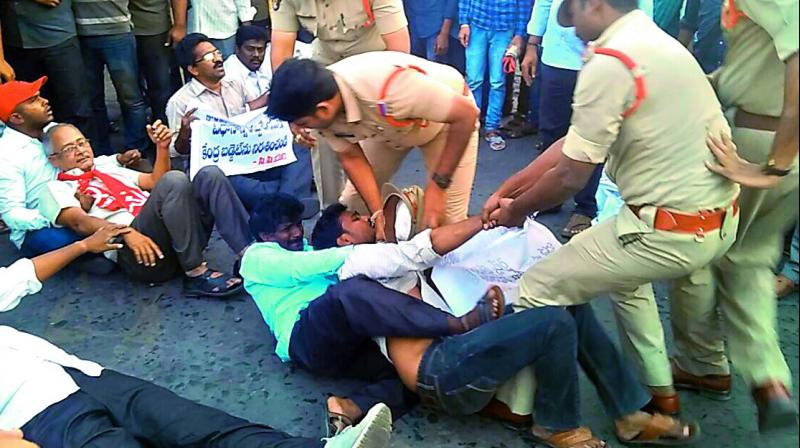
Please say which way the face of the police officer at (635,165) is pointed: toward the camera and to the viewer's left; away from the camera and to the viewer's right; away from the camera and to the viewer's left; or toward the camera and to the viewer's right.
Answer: away from the camera and to the viewer's left

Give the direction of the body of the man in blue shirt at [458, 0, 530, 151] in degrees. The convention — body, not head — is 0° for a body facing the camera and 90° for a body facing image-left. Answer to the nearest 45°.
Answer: approximately 0°

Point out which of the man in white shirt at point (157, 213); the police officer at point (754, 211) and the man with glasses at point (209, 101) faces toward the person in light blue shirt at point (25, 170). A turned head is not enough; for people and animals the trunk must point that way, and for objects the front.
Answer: the police officer

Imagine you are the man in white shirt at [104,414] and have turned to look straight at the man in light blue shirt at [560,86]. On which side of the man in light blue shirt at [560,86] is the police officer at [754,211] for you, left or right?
right

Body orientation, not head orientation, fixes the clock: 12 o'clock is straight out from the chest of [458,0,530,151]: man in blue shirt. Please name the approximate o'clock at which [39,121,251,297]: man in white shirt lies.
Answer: The man in white shirt is roughly at 1 o'clock from the man in blue shirt.

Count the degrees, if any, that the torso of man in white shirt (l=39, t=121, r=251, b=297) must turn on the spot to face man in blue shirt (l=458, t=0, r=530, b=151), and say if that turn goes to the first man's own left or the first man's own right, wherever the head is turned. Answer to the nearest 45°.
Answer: approximately 90° to the first man's own left

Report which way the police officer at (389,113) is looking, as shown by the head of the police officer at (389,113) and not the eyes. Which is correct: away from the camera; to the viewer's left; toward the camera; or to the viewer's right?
to the viewer's left

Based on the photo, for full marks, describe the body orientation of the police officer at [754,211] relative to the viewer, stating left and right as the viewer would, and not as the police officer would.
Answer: facing to the left of the viewer

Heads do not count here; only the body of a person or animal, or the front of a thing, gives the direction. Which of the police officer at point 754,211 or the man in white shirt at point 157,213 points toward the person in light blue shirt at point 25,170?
the police officer

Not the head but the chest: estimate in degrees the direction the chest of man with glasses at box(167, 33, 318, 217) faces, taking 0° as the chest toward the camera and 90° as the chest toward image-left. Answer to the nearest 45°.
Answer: approximately 315°
